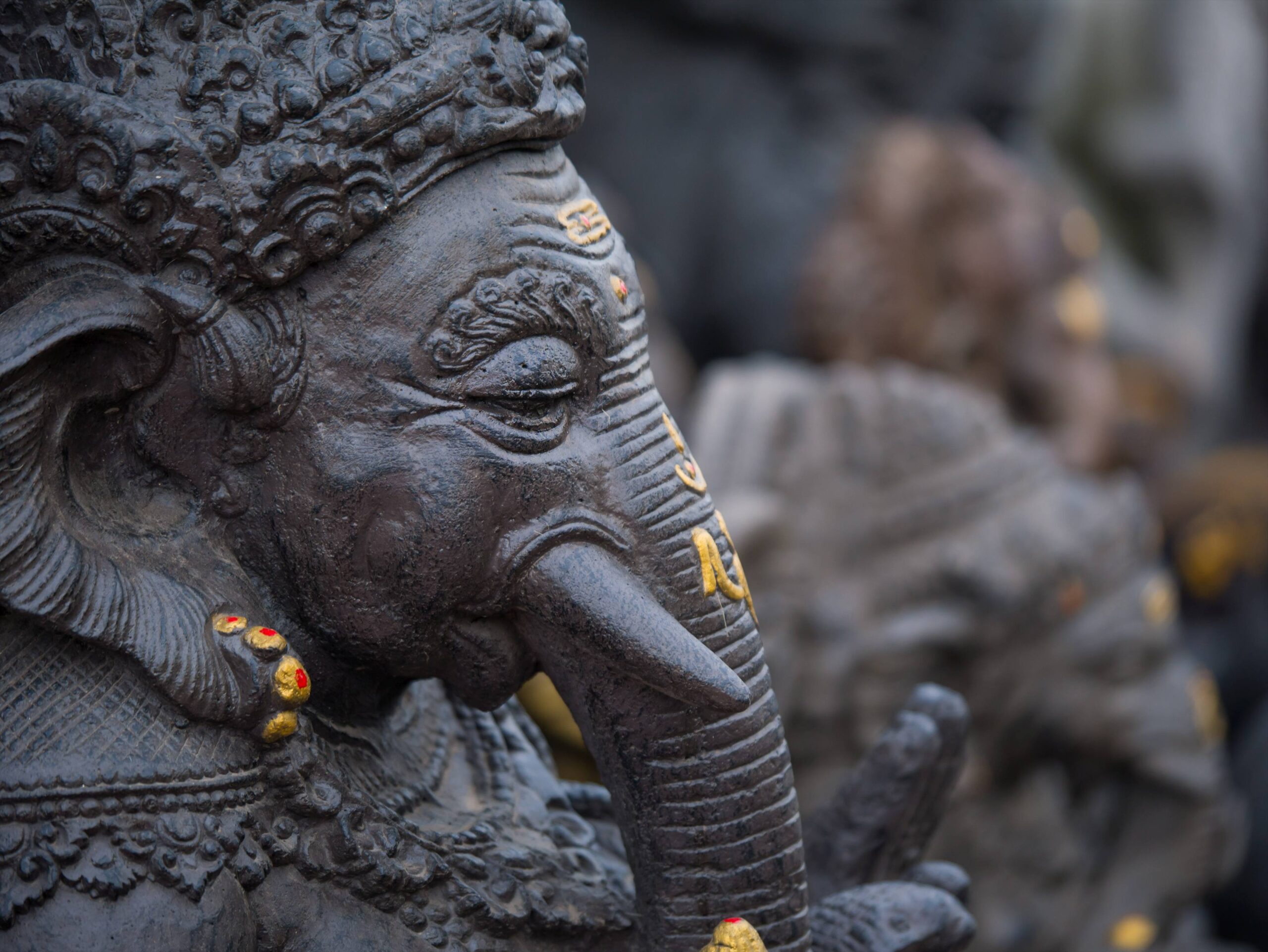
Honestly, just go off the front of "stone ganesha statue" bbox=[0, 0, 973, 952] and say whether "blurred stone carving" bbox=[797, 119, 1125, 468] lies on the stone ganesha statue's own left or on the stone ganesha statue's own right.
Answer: on the stone ganesha statue's own left

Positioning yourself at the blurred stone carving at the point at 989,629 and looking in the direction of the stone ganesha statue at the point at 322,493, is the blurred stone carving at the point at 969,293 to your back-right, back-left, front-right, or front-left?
back-right

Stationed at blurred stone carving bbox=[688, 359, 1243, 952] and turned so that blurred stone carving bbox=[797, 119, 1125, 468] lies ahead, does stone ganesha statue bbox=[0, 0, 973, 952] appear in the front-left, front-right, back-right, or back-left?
back-left

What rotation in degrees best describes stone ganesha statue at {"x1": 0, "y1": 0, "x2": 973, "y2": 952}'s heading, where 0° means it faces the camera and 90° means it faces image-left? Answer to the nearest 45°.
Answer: approximately 270°

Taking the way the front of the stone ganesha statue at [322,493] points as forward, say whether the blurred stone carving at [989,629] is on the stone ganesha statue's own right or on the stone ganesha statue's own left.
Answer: on the stone ganesha statue's own left
